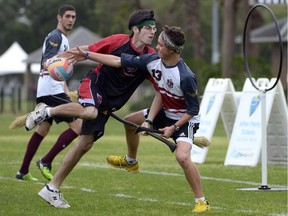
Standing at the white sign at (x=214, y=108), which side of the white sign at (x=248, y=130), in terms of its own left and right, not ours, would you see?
right

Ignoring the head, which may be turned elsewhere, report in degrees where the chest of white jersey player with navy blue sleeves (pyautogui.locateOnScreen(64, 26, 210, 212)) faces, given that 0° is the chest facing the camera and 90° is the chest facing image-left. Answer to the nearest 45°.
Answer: approximately 45°

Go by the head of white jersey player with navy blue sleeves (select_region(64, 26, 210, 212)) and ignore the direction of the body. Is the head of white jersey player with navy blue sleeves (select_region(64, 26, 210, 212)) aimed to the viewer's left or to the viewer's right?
to the viewer's left
